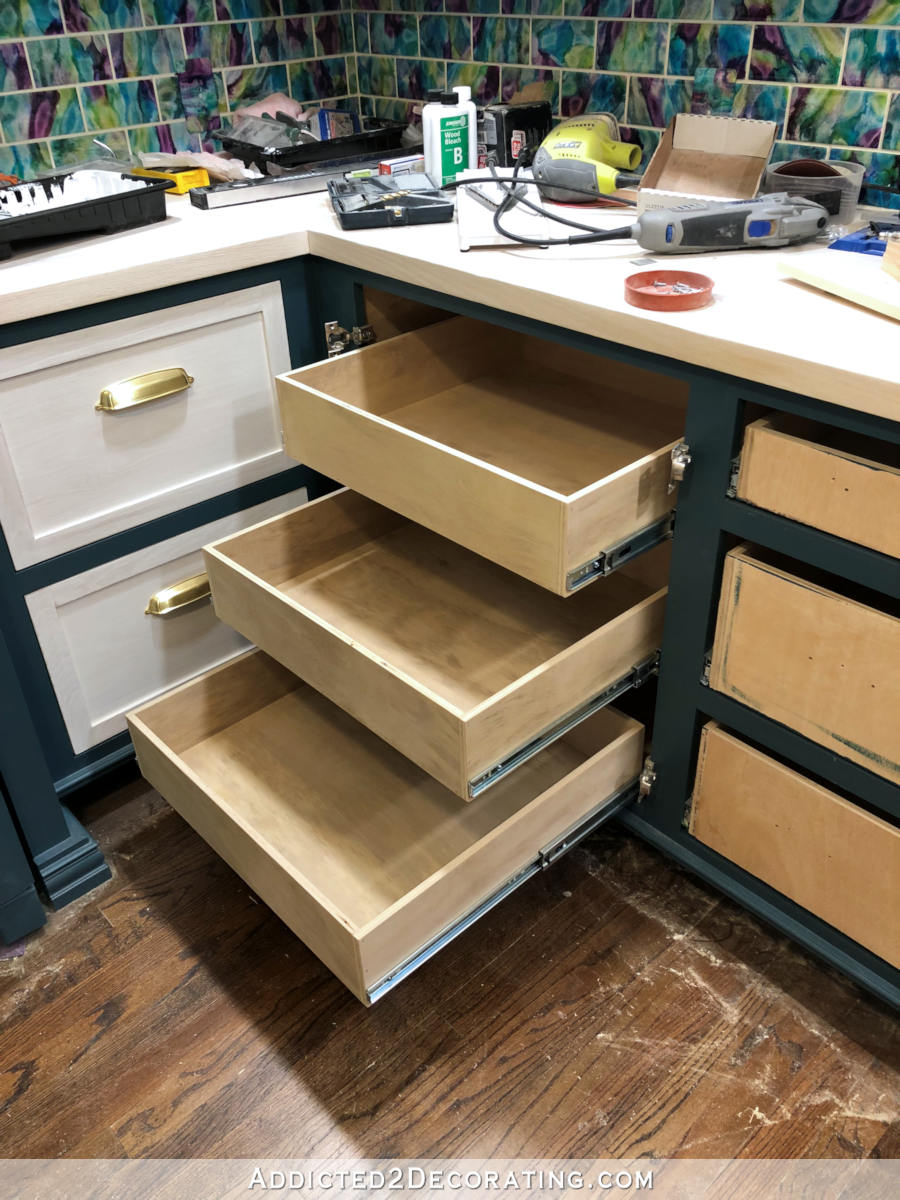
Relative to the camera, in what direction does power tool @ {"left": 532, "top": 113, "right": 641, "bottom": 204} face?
facing to the left of the viewer

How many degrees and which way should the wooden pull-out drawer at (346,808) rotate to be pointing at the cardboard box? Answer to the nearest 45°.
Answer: approximately 180°

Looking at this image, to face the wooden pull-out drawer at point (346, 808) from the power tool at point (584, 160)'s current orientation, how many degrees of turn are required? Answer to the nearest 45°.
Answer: approximately 45° to its left
